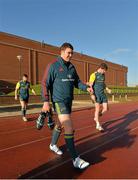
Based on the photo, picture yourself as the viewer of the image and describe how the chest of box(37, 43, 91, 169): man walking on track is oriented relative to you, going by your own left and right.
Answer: facing the viewer and to the right of the viewer
